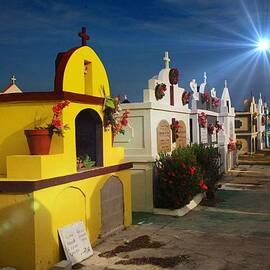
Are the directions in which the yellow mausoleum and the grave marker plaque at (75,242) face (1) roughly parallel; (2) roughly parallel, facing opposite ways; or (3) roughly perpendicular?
roughly parallel

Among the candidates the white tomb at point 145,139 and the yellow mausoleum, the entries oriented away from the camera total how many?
0

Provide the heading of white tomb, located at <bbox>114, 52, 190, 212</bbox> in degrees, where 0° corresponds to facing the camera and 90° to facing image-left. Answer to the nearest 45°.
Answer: approximately 315°

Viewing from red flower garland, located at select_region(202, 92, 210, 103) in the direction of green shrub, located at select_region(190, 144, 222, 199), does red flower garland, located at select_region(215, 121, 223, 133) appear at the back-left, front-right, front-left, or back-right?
back-left

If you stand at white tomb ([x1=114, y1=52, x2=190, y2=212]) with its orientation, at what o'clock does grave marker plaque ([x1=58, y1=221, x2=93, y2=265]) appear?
The grave marker plaque is roughly at 2 o'clock from the white tomb.

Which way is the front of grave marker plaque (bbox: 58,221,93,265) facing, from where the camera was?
facing the viewer and to the right of the viewer
